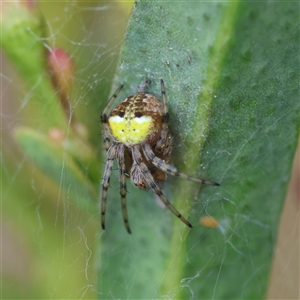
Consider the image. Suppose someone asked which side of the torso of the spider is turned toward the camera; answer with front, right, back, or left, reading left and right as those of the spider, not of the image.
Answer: front
